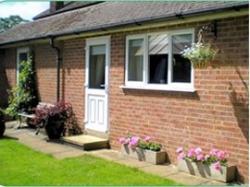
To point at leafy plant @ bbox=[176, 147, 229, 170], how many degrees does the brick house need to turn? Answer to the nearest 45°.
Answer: approximately 90° to its left

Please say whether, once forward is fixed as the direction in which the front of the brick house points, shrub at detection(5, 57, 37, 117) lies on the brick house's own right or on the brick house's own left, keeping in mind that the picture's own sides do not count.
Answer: on the brick house's own right

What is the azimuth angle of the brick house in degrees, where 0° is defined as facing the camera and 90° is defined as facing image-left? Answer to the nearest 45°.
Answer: approximately 45°
